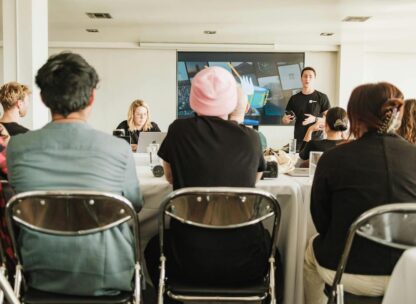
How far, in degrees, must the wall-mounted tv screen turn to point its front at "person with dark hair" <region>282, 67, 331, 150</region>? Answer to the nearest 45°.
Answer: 0° — it already faces them

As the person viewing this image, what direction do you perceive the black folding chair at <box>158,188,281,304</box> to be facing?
facing away from the viewer

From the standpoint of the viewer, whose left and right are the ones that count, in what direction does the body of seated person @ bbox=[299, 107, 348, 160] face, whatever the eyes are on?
facing away from the viewer and to the left of the viewer

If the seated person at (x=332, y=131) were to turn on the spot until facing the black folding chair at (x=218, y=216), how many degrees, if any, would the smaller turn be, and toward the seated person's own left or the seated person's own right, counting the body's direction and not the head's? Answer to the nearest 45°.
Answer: approximately 135° to the seated person's own left

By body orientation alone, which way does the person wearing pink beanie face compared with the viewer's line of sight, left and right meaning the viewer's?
facing away from the viewer

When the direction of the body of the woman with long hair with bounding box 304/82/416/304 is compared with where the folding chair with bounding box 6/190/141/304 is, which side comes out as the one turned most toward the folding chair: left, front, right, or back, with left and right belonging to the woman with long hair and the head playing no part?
left

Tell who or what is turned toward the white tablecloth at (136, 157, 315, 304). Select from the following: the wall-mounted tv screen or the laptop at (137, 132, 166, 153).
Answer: the wall-mounted tv screen

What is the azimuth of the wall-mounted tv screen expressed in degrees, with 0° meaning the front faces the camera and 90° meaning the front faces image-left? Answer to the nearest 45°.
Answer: approximately 0°

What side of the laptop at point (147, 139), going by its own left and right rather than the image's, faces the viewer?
back

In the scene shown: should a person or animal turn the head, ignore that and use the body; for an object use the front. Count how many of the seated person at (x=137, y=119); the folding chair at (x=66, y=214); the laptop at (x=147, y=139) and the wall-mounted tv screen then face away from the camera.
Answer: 2

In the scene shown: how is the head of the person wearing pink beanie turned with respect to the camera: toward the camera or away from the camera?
away from the camera

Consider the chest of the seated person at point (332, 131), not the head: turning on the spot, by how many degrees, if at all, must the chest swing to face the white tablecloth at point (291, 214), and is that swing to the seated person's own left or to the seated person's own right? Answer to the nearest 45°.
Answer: approximately 135° to the seated person's own left

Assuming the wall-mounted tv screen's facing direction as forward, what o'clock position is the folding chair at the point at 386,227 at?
The folding chair is roughly at 12 o'clock from the wall-mounted tv screen.
